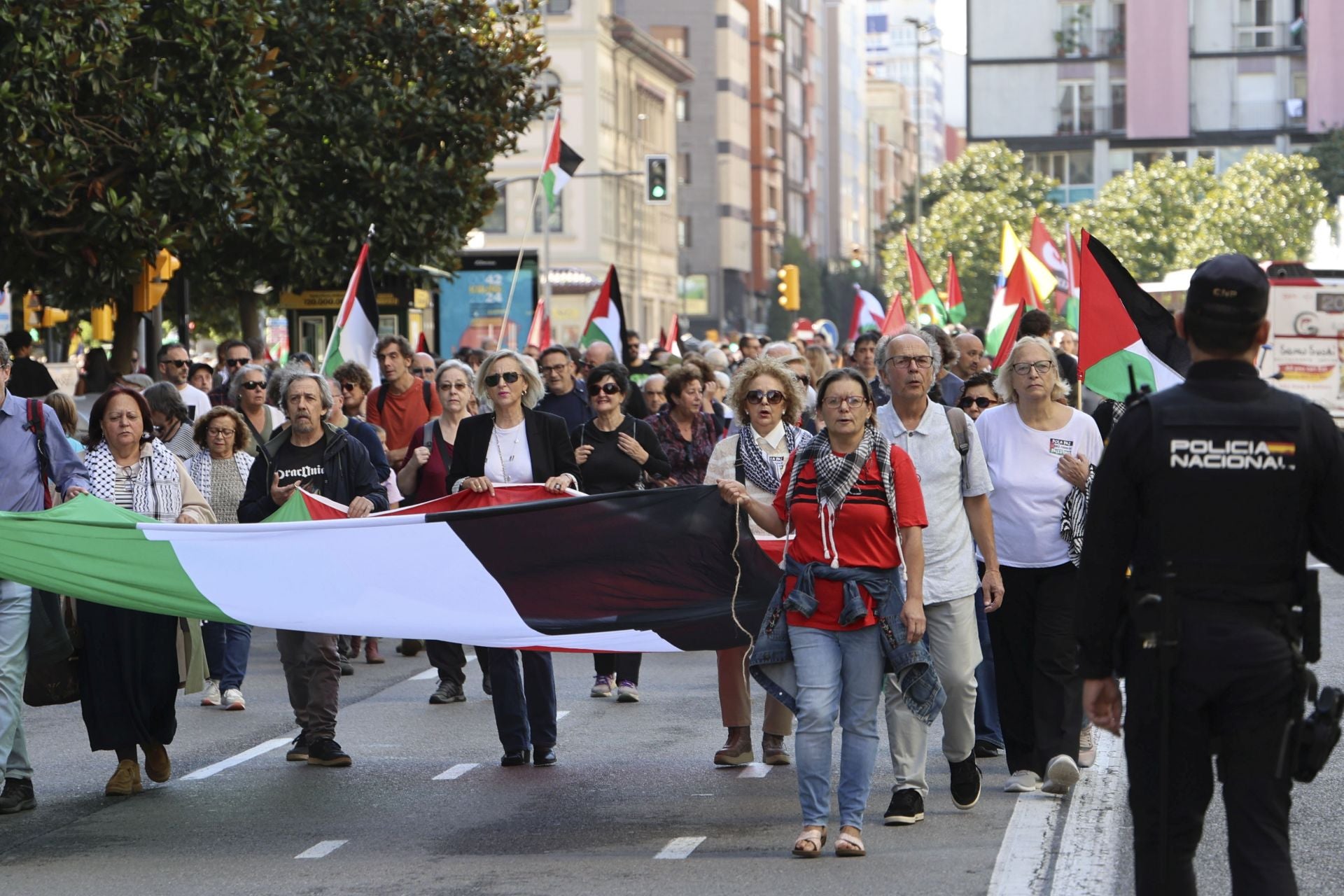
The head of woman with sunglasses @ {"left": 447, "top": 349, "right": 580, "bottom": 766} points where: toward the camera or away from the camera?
toward the camera

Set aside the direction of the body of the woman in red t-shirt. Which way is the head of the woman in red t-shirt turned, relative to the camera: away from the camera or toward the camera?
toward the camera

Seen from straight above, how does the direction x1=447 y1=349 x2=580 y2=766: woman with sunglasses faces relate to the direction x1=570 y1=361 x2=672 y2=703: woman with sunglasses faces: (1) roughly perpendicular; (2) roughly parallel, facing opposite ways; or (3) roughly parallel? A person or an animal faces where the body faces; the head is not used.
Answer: roughly parallel

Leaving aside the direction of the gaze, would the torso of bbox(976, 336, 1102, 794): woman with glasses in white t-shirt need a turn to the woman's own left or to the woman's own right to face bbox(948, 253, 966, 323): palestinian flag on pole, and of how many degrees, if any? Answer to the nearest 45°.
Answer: approximately 180°

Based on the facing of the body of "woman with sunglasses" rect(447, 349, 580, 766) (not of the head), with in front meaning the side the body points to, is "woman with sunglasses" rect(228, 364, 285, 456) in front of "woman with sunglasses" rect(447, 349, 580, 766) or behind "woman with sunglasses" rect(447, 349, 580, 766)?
behind

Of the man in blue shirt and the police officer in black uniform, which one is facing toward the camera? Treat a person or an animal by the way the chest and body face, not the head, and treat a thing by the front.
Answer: the man in blue shirt

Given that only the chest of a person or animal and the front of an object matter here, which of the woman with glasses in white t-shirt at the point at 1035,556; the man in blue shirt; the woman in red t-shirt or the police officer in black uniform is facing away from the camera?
the police officer in black uniform

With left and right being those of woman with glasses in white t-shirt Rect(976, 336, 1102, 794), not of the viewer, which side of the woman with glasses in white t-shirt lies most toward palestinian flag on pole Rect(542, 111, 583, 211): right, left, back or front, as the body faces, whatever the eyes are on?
back

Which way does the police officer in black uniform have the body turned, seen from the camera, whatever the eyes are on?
away from the camera

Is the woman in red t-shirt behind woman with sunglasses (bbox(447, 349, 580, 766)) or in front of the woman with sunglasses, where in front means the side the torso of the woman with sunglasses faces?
in front

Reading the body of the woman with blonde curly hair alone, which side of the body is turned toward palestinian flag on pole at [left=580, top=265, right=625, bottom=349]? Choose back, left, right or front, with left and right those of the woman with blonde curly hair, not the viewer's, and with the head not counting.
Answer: back

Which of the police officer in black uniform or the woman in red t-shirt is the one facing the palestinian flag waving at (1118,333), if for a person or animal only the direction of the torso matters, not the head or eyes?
the police officer in black uniform

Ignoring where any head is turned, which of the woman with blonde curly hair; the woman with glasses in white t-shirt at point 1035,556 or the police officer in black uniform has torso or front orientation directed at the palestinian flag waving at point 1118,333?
the police officer in black uniform

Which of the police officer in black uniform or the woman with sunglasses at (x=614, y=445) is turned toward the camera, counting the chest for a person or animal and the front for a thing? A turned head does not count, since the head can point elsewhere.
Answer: the woman with sunglasses

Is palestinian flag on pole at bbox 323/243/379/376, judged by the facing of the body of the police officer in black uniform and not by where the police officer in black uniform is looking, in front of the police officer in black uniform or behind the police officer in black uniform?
in front

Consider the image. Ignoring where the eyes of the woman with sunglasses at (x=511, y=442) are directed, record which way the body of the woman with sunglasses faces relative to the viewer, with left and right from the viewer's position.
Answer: facing the viewer

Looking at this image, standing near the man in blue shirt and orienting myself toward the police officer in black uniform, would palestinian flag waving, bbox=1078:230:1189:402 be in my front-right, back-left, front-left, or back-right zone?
front-left
